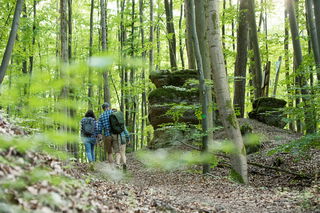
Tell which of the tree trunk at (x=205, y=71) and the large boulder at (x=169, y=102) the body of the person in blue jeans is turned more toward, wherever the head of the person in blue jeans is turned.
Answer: the large boulder

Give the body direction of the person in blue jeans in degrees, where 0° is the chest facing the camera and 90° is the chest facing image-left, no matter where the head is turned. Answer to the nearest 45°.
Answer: approximately 180°

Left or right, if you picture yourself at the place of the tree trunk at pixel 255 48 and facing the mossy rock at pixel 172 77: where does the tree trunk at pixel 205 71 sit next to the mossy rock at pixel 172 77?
left

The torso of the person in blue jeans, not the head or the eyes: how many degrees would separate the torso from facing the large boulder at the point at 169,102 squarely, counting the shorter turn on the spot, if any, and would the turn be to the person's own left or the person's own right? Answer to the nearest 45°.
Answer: approximately 45° to the person's own right

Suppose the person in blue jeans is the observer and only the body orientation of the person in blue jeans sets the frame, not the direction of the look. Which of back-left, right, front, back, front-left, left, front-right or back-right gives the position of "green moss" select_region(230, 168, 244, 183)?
back-right

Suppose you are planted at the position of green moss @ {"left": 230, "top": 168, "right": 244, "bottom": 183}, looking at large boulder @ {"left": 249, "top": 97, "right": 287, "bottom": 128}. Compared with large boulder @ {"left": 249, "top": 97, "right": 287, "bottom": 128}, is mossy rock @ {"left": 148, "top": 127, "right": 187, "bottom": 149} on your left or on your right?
left

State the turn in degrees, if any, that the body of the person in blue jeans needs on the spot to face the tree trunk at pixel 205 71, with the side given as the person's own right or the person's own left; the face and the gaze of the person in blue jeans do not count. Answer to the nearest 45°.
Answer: approximately 90° to the person's own right

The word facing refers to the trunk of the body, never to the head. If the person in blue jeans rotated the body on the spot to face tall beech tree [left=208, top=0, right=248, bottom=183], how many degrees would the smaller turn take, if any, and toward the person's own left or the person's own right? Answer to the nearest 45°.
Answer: approximately 135° to the person's own right

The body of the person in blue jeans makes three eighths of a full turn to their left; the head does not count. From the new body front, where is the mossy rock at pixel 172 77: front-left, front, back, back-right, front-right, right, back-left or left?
back

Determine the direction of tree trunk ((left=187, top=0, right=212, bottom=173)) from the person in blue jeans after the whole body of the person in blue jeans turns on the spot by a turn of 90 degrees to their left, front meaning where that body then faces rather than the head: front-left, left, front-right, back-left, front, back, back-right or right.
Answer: back-left
